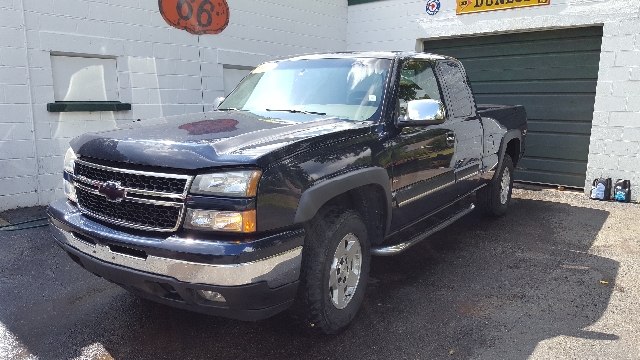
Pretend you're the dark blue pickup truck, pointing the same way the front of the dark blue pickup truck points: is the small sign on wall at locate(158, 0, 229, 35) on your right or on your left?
on your right

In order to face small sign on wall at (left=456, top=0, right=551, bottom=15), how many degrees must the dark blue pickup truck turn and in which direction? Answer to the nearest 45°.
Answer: approximately 180°

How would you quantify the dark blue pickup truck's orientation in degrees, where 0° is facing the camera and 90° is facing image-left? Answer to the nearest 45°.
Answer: approximately 45°

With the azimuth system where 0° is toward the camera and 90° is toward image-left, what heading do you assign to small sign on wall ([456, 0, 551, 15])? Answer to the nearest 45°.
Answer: approximately 45°
